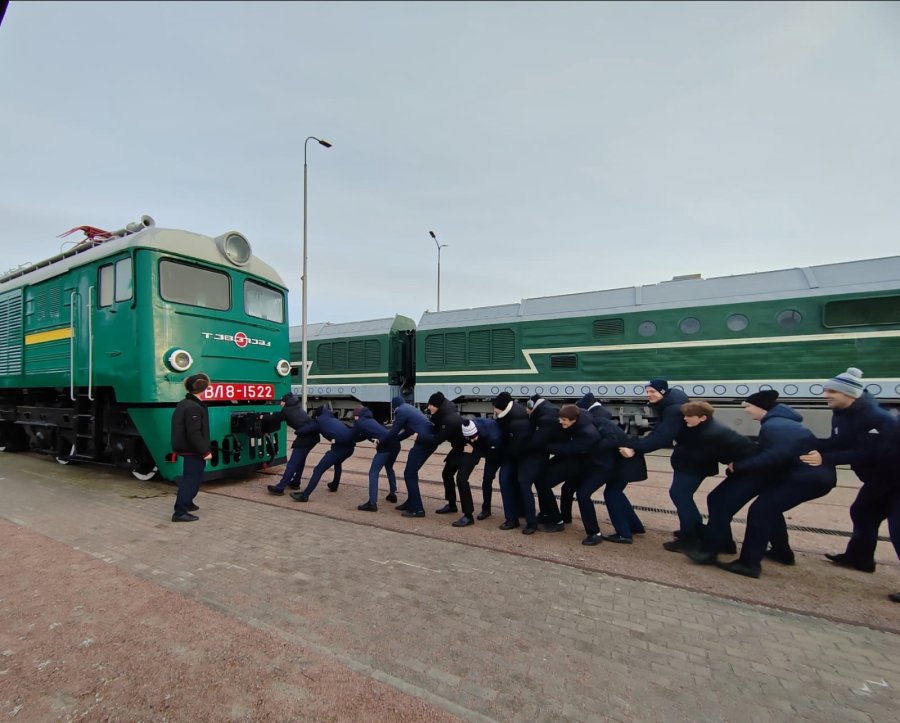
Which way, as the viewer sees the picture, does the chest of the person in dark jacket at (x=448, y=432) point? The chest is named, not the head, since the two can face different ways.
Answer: to the viewer's left

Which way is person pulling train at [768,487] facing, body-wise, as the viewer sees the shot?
to the viewer's left

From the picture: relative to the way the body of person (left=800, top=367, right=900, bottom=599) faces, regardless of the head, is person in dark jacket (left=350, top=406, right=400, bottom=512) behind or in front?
in front

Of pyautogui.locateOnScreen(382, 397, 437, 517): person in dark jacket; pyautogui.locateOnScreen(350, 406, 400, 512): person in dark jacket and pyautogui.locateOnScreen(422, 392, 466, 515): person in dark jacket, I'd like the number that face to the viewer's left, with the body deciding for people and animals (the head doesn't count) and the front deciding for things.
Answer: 3

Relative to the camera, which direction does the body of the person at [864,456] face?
to the viewer's left

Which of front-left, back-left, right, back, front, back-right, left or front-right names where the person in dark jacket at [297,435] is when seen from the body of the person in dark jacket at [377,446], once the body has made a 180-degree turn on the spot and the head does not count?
back-left

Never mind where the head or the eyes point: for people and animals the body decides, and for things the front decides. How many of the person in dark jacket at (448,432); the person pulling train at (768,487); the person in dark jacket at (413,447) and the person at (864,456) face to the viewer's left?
4

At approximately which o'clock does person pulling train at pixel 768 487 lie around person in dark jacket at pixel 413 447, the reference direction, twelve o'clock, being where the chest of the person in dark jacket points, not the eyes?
The person pulling train is roughly at 7 o'clock from the person in dark jacket.

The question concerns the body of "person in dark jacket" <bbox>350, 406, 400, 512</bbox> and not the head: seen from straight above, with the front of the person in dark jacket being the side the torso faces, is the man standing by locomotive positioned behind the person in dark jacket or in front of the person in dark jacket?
in front

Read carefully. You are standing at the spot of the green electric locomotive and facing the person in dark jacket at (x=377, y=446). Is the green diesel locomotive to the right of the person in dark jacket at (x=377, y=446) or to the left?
left

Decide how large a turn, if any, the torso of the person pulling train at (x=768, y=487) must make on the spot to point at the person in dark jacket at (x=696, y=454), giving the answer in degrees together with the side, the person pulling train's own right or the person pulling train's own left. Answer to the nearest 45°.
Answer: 0° — they already face them

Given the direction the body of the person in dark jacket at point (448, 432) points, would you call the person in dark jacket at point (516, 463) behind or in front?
behind

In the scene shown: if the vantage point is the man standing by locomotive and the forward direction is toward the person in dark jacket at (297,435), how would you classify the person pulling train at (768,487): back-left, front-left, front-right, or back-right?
front-right

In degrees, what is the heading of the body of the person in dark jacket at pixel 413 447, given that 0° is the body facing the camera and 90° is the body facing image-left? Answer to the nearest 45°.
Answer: approximately 90°

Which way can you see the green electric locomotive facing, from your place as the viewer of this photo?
facing the viewer and to the right of the viewer

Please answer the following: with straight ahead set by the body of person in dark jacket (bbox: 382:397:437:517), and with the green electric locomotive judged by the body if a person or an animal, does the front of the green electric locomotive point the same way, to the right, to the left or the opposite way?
the opposite way

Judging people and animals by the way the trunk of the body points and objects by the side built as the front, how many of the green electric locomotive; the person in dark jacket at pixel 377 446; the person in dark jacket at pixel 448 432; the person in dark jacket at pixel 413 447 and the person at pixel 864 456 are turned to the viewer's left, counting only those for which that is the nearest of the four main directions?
4

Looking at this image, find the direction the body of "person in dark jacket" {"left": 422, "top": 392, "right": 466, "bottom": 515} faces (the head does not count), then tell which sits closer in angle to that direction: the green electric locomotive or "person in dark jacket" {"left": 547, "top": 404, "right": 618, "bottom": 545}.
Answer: the green electric locomotive

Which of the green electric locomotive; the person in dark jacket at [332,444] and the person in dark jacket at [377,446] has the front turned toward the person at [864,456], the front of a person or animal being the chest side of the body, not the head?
the green electric locomotive

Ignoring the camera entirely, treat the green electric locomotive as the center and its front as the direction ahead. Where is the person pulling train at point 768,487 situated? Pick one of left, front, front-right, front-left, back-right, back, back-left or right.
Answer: front
